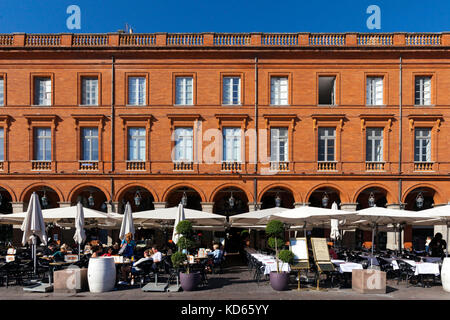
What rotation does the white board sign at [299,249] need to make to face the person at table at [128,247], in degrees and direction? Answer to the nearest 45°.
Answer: approximately 90° to its right

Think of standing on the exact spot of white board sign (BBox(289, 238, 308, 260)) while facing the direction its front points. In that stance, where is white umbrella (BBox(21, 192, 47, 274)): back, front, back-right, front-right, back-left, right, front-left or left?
right

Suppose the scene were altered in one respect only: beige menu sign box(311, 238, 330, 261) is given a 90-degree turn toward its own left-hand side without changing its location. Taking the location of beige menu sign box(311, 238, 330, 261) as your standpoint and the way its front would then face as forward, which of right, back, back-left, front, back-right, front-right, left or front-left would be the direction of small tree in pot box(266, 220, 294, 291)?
back-right

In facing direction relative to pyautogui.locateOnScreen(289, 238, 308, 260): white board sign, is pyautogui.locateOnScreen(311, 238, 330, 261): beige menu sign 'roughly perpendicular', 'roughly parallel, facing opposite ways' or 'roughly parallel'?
roughly parallel

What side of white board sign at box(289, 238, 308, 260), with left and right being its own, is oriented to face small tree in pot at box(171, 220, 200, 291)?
right

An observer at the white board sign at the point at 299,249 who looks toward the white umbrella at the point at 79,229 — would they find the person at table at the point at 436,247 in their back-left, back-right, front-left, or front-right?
back-right

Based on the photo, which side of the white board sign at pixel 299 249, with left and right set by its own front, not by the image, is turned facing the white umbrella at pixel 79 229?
right

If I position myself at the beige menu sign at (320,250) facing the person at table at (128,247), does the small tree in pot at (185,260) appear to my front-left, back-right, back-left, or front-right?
front-left

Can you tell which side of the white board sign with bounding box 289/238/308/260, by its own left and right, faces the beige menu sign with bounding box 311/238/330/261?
left

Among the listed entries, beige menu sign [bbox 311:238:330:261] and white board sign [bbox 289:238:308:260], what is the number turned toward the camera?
2

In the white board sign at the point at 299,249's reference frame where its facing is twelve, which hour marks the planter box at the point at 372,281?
The planter box is roughly at 10 o'clock from the white board sign.

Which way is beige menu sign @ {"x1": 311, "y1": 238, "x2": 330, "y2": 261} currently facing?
toward the camera

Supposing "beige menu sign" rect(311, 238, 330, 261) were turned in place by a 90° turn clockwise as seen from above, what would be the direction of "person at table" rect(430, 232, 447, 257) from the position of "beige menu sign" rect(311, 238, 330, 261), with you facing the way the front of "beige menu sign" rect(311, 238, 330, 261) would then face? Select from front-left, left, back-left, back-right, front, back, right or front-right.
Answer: back-right
